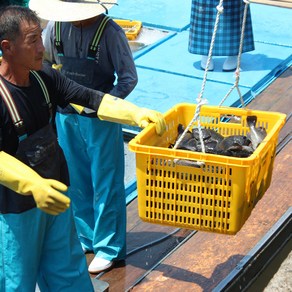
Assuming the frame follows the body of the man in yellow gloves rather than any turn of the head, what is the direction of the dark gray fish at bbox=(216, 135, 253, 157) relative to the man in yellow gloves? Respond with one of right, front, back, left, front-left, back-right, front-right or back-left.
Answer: front-left

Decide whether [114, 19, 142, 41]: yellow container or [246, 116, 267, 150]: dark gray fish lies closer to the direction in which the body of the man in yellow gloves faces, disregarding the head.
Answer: the dark gray fish

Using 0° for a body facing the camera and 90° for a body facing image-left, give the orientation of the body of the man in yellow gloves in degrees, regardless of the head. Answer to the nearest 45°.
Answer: approximately 315°

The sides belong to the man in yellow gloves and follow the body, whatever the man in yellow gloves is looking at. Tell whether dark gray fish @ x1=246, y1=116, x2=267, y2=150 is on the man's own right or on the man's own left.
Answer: on the man's own left

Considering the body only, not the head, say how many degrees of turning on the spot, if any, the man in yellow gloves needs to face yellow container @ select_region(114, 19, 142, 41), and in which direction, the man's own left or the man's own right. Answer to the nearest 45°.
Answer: approximately 135° to the man's own left

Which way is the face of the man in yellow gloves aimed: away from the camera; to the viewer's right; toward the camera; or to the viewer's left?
to the viewer's right

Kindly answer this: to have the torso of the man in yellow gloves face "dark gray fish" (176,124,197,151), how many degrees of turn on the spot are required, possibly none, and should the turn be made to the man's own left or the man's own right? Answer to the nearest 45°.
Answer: approximately 45° to the man's own left

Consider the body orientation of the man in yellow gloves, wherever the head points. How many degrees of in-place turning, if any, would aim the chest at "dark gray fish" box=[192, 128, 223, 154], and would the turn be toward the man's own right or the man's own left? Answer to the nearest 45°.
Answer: approximately 45° to the man's own left
